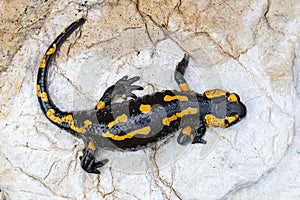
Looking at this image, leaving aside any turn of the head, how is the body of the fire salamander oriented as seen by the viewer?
to the viewer's right
